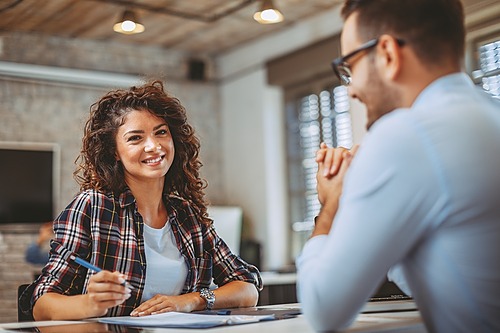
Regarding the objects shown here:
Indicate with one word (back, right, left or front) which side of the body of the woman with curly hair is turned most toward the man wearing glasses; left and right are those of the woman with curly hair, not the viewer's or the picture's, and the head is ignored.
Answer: front

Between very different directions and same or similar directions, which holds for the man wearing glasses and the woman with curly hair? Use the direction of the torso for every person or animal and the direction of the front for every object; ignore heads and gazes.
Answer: very different directions

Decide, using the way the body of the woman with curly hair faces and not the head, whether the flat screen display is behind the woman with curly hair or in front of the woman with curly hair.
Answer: behind

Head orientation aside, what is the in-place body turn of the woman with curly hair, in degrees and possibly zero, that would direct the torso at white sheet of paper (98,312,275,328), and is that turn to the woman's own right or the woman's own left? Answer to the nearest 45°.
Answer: approximately 45° to the woman's own right

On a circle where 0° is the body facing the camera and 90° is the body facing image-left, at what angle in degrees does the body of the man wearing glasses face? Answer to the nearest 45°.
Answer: approximately 135°

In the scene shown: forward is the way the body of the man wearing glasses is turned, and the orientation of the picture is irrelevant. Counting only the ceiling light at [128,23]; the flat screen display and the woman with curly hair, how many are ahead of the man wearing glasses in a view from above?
3

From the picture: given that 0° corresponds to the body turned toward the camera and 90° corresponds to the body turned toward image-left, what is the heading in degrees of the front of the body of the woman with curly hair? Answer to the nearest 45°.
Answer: approximately 315°

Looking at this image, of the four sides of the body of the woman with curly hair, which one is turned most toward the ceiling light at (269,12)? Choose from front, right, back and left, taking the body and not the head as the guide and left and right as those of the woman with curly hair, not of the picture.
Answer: left

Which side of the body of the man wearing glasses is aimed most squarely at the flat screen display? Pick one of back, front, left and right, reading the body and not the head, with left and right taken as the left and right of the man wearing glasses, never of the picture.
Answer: front

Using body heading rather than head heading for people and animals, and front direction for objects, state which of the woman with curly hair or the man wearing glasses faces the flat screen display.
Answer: the man wearing glasses
